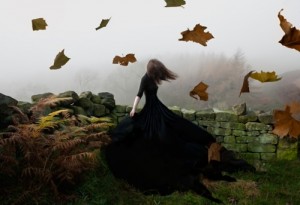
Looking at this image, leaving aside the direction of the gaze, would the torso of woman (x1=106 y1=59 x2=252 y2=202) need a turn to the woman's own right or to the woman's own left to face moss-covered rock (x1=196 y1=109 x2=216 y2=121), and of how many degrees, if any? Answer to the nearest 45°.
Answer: approximately 45° to the woman's own right

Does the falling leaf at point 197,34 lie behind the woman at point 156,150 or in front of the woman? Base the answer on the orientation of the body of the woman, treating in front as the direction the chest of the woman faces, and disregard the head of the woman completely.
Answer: behind

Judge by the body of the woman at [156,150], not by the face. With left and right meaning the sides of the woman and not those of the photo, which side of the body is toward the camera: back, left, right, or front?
back

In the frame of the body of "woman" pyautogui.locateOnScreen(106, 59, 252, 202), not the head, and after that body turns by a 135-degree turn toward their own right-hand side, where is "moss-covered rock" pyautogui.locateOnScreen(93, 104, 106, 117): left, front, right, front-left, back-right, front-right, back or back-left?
back

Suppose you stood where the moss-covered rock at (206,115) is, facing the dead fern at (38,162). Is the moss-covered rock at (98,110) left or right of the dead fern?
right
